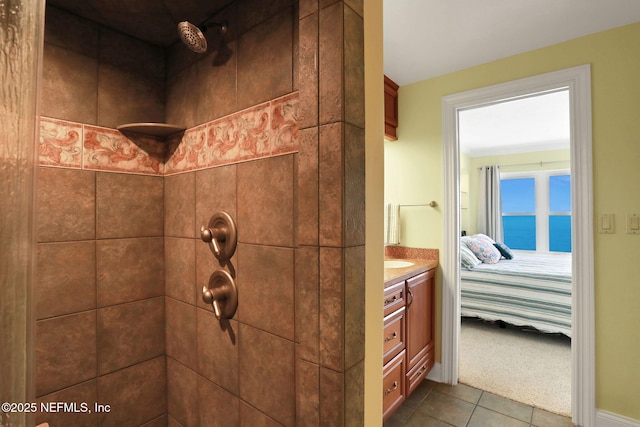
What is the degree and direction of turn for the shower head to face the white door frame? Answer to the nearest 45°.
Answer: approximately 135° to its left

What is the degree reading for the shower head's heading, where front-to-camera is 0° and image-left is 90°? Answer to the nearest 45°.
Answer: approximately 45°

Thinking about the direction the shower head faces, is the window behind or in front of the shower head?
behind

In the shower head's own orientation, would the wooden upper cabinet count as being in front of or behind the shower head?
behind

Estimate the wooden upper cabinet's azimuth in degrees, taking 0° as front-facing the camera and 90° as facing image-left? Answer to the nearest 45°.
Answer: approximately 315°

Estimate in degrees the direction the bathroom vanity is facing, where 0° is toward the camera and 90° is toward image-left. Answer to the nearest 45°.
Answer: approximately 315°
